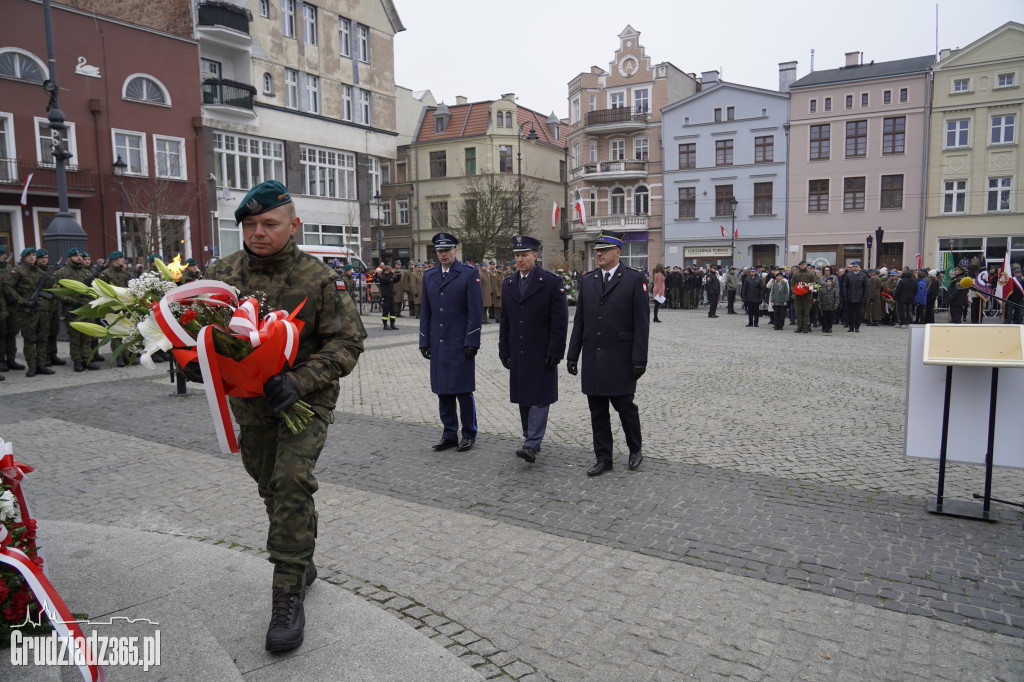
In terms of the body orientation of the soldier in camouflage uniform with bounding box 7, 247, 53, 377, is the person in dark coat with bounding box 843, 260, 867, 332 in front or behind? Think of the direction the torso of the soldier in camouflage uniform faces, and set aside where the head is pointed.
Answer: in front

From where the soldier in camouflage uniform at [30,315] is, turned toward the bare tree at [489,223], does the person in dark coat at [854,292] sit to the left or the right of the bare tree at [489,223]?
right

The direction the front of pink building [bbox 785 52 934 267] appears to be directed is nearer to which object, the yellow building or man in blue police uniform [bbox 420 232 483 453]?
the man in blue police uniform

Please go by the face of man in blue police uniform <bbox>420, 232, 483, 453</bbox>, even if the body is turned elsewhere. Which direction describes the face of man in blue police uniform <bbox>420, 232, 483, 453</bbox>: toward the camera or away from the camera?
toward the camera

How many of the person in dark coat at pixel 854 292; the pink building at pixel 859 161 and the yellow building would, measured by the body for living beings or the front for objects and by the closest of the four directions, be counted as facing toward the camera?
3

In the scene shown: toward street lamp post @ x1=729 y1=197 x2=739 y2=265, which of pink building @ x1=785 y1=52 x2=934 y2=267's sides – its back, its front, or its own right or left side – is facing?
right

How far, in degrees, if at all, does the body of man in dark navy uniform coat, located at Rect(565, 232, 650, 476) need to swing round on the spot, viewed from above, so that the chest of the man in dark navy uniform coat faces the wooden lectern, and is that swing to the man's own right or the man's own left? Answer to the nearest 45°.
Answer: approximately 90° to the man's own left

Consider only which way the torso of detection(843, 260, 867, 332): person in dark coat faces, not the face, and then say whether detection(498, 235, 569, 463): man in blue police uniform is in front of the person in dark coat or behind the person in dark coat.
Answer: in front

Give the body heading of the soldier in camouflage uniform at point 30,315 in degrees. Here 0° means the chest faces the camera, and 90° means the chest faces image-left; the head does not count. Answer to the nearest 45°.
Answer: approximately 315°

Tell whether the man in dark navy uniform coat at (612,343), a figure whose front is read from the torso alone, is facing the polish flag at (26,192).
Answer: no

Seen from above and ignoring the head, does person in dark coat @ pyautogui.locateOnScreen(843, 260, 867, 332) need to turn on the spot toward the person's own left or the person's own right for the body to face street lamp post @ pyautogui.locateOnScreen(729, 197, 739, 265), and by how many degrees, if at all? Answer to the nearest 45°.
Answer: approximately 180°

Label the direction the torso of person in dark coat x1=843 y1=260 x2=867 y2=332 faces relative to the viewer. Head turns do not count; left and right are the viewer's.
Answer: facing the viewer

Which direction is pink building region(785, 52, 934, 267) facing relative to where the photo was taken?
toward the camera

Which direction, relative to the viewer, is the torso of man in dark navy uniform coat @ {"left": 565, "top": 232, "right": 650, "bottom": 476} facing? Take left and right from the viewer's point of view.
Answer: facing the viewer and to the left of the viewer

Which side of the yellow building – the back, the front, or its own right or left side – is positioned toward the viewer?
front

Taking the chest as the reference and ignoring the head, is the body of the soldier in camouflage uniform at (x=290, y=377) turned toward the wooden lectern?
no

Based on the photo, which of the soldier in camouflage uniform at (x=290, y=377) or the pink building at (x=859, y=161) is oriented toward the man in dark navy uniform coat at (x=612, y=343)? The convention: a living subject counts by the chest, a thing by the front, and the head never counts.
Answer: the pink building

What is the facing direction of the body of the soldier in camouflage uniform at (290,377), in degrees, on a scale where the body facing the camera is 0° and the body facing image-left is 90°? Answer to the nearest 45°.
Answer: approximately 45°

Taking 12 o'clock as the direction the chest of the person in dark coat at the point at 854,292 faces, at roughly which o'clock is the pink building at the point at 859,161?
The pink building is roughly at 6 o'clock from the person in dark coat.
